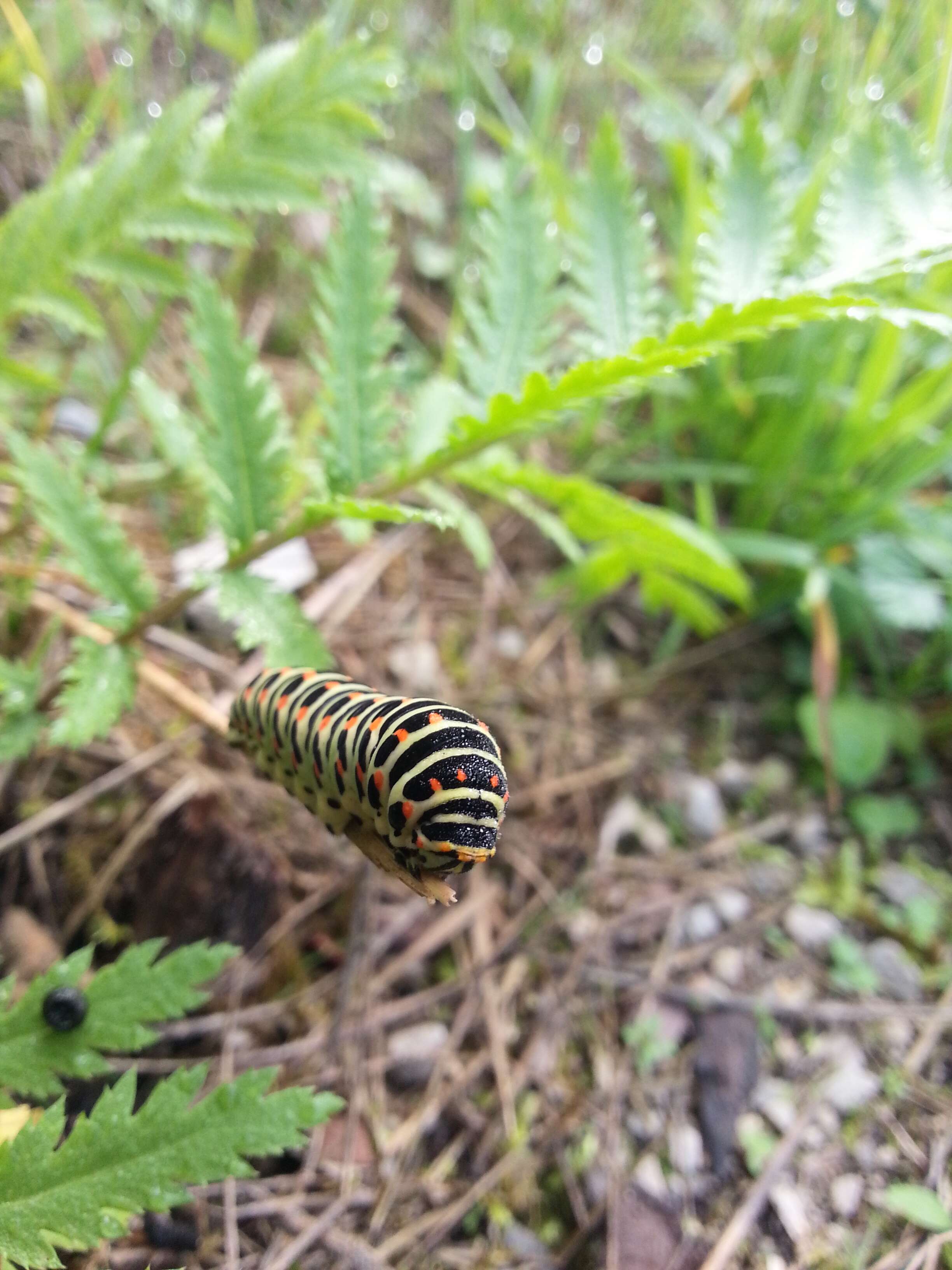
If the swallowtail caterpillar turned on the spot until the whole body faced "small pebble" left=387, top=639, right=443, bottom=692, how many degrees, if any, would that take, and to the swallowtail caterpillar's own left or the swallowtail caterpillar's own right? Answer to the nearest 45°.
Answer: approximately 135° to the swallowtail caterpillar's own left

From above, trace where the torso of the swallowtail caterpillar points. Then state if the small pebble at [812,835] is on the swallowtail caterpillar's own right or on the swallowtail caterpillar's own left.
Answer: on the swallowtail caterpillar's own left

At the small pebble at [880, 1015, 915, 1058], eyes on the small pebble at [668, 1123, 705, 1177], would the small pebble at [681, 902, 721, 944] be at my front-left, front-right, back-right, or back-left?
front-right

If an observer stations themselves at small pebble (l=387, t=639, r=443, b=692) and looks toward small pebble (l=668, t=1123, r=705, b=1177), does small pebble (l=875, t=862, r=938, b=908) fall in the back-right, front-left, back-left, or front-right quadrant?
front-left

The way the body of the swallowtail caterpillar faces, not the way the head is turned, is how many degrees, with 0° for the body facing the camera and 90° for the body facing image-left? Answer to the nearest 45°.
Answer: approximately 315°
